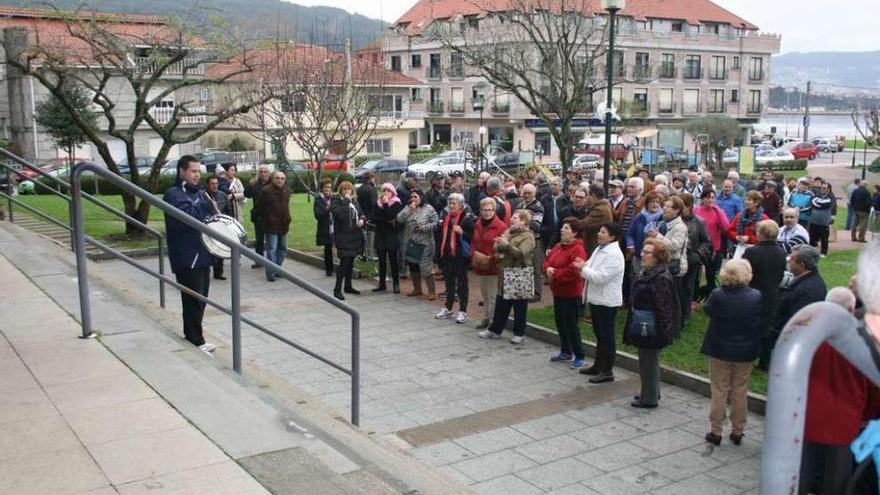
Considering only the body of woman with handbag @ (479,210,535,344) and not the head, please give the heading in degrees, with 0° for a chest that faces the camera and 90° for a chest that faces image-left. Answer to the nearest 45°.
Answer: approximately 45°

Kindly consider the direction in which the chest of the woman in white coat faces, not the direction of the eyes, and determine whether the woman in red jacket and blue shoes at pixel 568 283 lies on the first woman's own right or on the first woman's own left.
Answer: on the first woman's own right

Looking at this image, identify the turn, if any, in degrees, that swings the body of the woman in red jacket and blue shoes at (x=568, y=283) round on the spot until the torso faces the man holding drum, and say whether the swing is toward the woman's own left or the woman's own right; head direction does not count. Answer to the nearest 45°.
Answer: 0° — they already face them

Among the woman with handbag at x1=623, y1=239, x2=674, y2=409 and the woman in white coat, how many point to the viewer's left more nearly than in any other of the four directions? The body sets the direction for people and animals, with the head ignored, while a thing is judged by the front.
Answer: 2

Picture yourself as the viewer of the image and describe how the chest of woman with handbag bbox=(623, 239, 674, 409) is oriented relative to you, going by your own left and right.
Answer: facing to the left of the viewer

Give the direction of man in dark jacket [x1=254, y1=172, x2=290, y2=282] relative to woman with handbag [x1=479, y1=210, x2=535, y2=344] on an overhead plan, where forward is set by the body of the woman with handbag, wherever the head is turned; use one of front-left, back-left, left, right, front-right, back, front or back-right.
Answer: right

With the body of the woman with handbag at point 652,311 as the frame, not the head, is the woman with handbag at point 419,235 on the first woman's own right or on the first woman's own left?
on the first woman's own right

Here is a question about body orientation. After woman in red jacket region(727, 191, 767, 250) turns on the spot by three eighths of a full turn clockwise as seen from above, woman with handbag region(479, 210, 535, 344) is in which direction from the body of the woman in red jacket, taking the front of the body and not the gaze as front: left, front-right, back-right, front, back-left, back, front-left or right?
back-left

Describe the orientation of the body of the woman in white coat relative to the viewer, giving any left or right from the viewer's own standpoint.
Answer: facing to the left of the viewer

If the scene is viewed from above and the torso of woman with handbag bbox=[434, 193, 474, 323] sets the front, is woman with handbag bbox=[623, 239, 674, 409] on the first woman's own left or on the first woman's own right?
on the first woman's own left

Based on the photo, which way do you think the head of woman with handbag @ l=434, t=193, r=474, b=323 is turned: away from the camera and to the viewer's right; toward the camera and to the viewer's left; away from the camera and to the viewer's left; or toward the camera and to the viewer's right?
toward the camera and to the viewer's left

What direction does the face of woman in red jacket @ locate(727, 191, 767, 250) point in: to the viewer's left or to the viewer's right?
to the viewer's left

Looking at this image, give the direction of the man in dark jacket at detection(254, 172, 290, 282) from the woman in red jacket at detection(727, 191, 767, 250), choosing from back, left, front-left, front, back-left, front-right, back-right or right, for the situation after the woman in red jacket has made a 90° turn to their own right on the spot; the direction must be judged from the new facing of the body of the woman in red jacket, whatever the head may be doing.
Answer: front-left

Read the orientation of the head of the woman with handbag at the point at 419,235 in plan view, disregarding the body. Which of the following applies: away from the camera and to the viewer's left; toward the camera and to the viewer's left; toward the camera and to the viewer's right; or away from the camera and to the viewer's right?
toward the camera and to the viewer's left

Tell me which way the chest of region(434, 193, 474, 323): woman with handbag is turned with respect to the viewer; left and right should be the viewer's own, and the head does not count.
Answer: facing the viewer and to the left of the viewer

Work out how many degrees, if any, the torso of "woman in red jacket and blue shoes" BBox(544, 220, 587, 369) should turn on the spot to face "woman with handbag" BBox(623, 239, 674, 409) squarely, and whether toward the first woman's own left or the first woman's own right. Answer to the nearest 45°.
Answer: approximately 90° to the first woman's own left

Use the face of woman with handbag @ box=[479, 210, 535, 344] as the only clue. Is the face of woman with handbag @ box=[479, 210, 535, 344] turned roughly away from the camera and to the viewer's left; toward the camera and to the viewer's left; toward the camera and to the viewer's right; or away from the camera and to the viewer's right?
toward the camera and to the viewer's left
